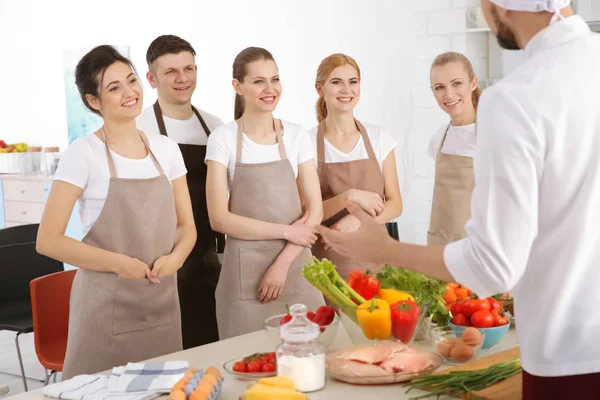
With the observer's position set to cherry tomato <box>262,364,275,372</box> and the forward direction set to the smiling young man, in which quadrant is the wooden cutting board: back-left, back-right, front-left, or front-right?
back-right

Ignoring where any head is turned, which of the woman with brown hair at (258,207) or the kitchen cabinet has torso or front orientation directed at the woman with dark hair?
the kitchen cabinet

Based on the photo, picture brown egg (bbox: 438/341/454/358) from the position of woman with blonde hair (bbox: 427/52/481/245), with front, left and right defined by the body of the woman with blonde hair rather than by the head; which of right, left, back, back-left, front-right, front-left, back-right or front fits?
front-left

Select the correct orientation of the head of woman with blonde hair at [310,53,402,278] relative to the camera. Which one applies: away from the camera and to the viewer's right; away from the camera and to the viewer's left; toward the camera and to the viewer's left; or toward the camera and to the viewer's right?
toward the camera and to the viewer's right

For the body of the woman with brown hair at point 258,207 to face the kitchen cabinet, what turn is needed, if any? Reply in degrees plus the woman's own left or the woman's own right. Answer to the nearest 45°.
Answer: approximately 180°

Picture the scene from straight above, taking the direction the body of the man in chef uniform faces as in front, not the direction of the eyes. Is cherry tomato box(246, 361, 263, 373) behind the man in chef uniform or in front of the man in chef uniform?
in front

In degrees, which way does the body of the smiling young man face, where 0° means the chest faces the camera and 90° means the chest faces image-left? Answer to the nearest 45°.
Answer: approximately 315°

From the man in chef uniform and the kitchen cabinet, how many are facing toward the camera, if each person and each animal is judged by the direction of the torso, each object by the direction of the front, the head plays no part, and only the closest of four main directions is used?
1

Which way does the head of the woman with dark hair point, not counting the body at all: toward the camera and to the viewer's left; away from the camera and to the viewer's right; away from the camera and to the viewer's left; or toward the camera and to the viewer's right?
toward the camera and to the viewer's right

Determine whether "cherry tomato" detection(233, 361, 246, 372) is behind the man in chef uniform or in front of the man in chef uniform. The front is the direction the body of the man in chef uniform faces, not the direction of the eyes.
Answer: in front

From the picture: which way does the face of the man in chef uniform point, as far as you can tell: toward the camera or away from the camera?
away from the camera

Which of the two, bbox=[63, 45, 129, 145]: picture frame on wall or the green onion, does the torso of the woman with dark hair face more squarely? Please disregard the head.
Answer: the green onion

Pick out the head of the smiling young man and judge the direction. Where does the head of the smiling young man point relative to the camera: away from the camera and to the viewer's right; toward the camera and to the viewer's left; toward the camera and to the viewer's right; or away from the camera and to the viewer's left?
toward the camera and to the viewer's right
